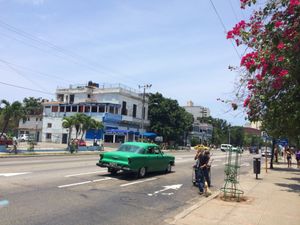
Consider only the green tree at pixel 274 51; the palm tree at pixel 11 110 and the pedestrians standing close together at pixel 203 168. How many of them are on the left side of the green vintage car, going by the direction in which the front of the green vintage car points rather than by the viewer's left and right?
1

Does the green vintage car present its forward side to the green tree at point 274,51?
no

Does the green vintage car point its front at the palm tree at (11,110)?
no

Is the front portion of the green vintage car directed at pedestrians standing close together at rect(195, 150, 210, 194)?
no
